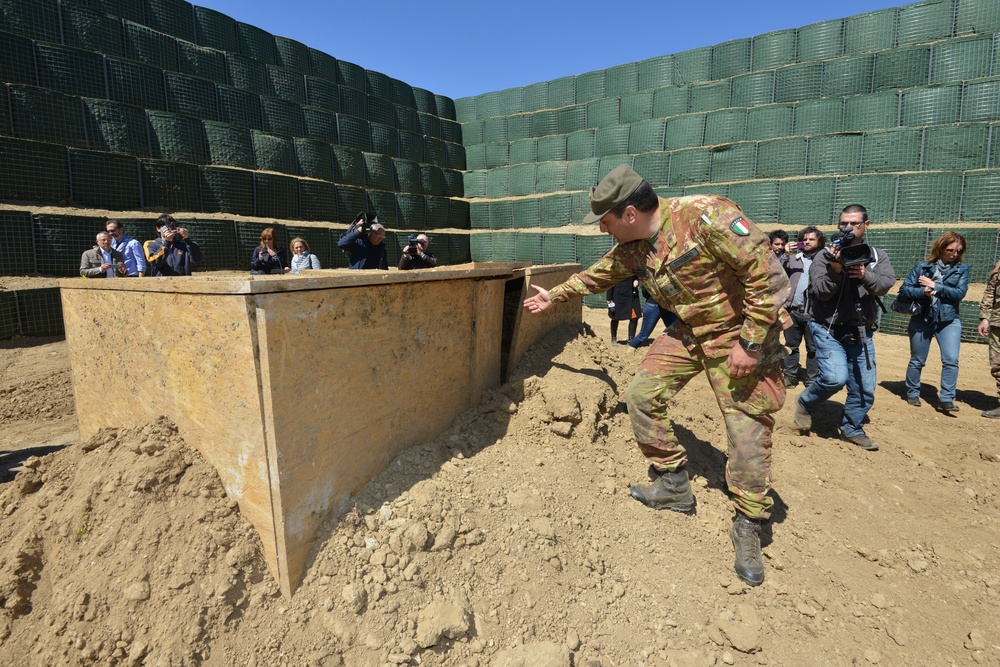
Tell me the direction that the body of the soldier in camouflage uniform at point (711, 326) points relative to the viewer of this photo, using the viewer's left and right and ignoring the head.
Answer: facing the viewer and to the left of the viewer

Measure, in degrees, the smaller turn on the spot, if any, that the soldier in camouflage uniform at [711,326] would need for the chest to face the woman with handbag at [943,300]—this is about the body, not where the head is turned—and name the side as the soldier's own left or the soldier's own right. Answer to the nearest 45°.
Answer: approximately 180°

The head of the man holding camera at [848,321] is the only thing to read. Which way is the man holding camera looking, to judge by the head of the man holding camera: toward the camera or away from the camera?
toward the camera

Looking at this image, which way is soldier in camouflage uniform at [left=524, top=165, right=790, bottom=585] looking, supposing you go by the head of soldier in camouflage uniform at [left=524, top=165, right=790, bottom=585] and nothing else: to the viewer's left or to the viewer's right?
to the viewer's left

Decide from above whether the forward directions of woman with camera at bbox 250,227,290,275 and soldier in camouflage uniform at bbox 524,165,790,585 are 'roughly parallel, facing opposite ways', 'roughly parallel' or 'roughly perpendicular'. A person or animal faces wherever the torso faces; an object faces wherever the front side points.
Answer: roughly perpendicular

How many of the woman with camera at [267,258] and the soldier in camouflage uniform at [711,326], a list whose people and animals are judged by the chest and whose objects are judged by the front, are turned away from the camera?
0

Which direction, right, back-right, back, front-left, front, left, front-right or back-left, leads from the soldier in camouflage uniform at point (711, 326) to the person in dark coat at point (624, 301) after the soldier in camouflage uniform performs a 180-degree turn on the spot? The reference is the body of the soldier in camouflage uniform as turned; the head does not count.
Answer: front-left

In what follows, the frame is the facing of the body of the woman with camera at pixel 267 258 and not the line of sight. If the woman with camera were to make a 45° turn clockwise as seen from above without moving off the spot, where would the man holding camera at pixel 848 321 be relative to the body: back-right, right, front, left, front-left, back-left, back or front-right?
left

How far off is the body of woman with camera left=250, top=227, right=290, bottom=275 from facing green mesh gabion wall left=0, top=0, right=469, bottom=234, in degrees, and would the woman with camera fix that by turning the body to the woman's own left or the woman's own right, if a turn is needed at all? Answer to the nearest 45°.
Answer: approximately 180°

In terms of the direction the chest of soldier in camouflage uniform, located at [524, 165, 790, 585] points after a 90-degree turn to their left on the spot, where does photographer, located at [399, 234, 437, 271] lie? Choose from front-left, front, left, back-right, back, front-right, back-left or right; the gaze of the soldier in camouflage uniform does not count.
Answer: back

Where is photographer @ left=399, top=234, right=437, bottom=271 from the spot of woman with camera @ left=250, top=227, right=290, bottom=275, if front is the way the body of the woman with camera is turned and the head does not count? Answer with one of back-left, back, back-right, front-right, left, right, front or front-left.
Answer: front-left

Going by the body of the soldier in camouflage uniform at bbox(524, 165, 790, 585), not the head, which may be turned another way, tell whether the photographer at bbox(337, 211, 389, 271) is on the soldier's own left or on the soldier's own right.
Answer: on the soldier's own right

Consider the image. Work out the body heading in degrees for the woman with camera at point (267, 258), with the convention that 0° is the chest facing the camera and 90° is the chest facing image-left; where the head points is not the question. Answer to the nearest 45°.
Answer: approximately 0°

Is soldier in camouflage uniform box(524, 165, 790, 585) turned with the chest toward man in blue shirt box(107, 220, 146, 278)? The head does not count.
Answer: no
